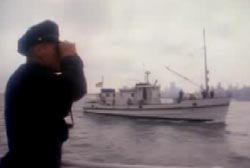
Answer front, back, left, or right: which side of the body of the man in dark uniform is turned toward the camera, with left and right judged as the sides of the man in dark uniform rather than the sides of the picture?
right

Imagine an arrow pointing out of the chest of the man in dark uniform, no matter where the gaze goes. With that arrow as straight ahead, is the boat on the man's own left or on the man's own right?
on the man's own left
